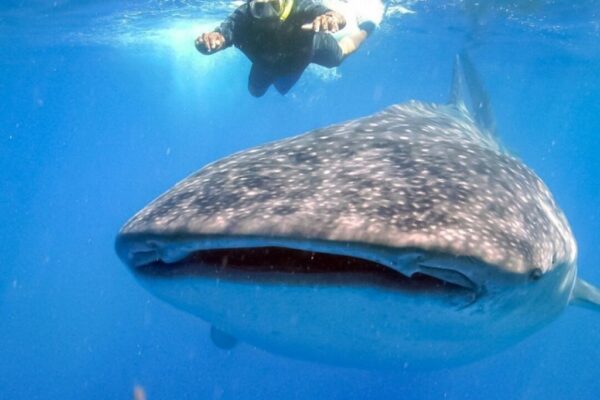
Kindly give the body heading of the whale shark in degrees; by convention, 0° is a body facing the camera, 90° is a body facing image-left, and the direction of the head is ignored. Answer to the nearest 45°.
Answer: approximately 45°

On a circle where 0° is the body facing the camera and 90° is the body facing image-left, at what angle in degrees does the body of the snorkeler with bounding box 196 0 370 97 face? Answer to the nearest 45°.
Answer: approximately 0°
